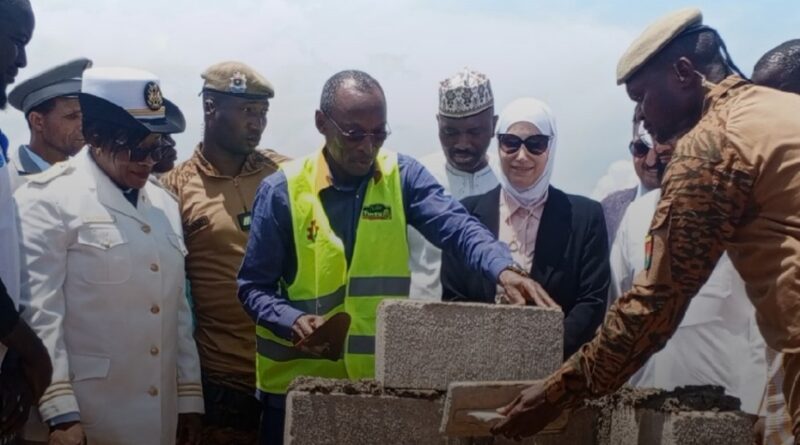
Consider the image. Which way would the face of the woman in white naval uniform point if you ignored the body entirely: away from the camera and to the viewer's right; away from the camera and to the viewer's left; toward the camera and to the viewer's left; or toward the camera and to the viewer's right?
toward the camera and to the viewer's right

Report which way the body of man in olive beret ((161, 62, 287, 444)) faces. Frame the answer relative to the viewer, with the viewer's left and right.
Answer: facing the viewer and to the right of the viewer

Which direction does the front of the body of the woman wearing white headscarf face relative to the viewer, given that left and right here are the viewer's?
facing the viewer

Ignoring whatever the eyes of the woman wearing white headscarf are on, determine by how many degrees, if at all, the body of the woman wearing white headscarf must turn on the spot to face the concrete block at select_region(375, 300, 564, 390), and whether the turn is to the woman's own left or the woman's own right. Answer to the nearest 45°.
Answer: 0° — they already face it

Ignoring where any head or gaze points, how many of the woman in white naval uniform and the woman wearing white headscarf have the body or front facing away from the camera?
0

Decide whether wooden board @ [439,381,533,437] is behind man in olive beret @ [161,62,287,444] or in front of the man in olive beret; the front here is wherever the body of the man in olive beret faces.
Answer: in front

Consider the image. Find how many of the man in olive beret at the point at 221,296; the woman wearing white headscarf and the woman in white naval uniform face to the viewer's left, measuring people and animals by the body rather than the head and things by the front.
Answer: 0

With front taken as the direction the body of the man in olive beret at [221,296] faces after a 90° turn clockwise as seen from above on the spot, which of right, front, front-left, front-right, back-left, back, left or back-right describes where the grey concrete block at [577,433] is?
left

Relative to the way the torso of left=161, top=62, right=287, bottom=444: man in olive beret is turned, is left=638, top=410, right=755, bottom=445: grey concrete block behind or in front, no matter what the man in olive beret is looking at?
in front

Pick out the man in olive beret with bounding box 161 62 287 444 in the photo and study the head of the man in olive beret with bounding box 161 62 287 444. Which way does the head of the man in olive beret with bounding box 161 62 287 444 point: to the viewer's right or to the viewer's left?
to the viewer's right

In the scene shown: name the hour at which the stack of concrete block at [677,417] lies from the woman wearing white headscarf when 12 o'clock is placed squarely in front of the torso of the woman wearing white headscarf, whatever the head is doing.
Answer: The stack of concrete block is roughly at 11 o'clock from the woman wearing white headscarf.

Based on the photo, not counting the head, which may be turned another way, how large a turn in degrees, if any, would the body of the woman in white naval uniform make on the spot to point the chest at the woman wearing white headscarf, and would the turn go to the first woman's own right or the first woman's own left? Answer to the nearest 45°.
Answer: approximately 45° to the first woman's own left
